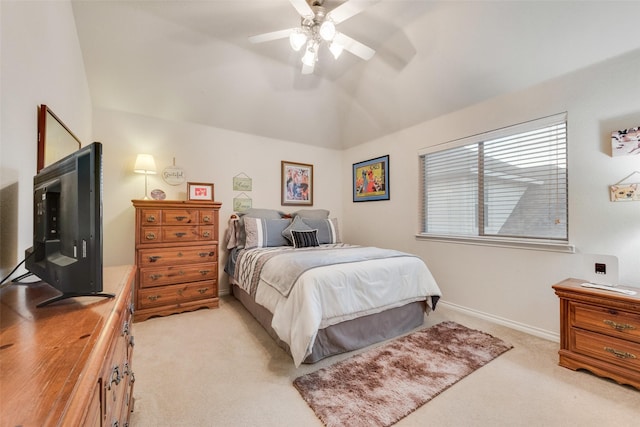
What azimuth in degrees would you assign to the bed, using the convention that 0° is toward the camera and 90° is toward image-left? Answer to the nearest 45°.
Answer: approximately 315°

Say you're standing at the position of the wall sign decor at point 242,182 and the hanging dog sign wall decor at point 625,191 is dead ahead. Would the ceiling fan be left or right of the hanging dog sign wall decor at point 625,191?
right

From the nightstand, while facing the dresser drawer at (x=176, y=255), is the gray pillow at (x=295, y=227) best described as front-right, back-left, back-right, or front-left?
front-right

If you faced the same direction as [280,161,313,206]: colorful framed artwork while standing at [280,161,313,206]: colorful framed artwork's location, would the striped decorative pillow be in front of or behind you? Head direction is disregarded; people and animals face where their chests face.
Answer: in front

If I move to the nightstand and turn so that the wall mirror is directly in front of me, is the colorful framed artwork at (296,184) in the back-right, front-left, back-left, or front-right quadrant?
front-right

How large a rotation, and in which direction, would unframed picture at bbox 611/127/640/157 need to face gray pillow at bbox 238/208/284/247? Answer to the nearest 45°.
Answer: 0° — it already faces it

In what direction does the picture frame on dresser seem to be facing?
toward the camera

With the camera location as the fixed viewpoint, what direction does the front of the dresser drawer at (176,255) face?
facing the viewer

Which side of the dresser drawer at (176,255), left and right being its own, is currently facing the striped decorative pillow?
left

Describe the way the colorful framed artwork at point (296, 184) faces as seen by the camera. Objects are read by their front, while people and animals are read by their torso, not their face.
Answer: facing the viewer and to the right of the viewer

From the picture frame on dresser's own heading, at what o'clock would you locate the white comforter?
The white comforter is roughly at 11 o'clock from the picture frame on dresser.

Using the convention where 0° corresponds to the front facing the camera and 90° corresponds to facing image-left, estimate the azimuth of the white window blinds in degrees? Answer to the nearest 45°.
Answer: approximately 45°

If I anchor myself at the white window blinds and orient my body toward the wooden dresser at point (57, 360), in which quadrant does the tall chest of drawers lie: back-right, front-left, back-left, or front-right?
front-right

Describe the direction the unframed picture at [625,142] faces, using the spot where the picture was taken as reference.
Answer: facing the viewer and to the left of the viewer

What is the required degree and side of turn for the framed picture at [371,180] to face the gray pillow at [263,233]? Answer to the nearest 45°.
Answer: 0° — it already faces it

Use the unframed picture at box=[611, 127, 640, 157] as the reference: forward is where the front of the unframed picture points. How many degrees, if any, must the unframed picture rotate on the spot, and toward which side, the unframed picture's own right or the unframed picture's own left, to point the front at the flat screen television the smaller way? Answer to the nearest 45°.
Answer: approximately 45° to the unframed picture's own left

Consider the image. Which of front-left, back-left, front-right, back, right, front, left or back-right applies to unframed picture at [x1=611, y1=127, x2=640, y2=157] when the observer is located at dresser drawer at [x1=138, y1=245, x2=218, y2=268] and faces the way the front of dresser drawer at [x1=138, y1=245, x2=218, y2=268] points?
front-left
